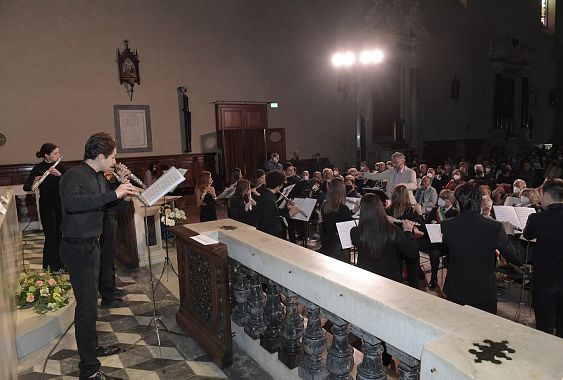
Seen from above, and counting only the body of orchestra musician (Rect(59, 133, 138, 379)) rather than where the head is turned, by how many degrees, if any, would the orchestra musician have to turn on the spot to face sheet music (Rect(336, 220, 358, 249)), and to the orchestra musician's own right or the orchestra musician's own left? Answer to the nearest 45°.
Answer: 0° — they already face it

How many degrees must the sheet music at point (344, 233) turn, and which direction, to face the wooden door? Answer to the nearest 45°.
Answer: approximately 180°

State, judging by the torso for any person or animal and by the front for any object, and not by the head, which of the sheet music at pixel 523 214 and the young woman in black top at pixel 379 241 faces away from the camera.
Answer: the young woman in black top

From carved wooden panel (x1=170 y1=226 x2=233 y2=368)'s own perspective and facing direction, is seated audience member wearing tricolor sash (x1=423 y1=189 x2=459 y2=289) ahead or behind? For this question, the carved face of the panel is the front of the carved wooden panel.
behind

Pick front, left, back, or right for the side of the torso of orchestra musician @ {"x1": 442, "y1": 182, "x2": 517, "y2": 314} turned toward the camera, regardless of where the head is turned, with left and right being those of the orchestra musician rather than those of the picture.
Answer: back

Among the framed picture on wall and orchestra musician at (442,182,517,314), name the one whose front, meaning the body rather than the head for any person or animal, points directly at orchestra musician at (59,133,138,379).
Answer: the framed picture on wall

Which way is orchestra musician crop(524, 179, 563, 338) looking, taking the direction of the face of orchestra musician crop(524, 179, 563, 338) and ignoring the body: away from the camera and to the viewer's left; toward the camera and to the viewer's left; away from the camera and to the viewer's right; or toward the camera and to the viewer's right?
away from the camera and to the viewer's left
